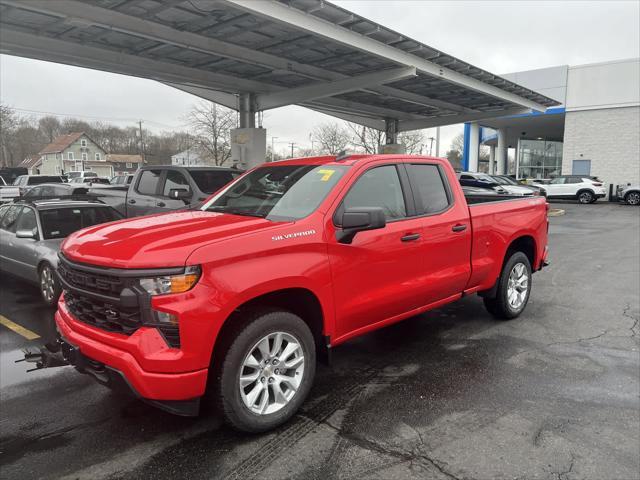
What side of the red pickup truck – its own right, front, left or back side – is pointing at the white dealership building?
back

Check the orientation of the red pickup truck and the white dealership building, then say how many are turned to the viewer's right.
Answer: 0

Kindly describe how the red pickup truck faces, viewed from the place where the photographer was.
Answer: facing the viewer and to the left of the viewer

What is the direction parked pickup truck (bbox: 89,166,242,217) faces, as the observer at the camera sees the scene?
facing the viewer and to the right of the viewer

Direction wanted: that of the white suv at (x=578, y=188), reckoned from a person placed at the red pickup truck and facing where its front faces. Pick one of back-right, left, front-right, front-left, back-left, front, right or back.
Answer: back

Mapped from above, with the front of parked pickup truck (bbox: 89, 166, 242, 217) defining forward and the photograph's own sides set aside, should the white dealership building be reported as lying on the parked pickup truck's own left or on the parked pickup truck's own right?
on the parked pickup truck's own left

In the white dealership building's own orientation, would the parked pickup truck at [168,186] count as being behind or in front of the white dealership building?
in front

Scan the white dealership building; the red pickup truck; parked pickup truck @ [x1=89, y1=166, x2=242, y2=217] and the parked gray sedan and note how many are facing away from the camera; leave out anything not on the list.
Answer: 0

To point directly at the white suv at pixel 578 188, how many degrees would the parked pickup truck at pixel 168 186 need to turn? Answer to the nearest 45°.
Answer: approximately 90° to its left

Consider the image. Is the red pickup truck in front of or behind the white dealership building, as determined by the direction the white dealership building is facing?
in front

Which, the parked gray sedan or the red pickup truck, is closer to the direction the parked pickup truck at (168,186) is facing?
the red pickup truck

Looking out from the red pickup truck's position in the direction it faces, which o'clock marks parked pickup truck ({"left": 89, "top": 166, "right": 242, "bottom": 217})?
The parked pickup truck is roughly at 4 o'clock from the red pickup truck.

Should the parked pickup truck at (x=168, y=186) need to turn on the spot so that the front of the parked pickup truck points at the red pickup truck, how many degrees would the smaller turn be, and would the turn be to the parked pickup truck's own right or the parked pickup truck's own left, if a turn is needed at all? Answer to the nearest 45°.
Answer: approximately 45° to the parked pickup truck's own right
